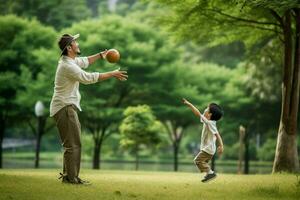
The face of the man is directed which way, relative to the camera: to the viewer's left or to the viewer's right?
to the viewer's right

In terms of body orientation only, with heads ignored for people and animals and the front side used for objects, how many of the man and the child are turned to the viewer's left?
1

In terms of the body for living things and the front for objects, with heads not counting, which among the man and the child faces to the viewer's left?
the child

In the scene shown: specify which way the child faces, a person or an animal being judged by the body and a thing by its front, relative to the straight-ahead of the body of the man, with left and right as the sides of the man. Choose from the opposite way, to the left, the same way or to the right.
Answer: the opposite way

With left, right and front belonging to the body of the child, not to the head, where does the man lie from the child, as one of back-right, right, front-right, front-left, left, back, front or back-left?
front-left

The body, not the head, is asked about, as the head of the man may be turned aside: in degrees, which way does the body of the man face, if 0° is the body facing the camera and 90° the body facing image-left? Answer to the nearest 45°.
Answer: approximately 270°

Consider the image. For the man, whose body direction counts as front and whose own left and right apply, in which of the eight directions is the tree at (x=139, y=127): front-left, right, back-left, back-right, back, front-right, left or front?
left

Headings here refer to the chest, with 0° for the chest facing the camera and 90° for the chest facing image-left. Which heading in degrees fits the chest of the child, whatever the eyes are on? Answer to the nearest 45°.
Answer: approximately 90°
